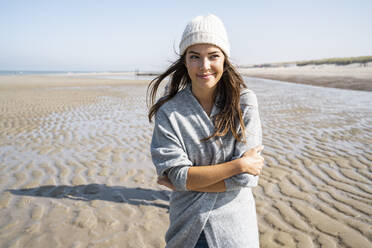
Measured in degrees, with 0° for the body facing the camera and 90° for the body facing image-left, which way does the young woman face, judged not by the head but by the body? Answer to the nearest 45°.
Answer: approximately 0°
